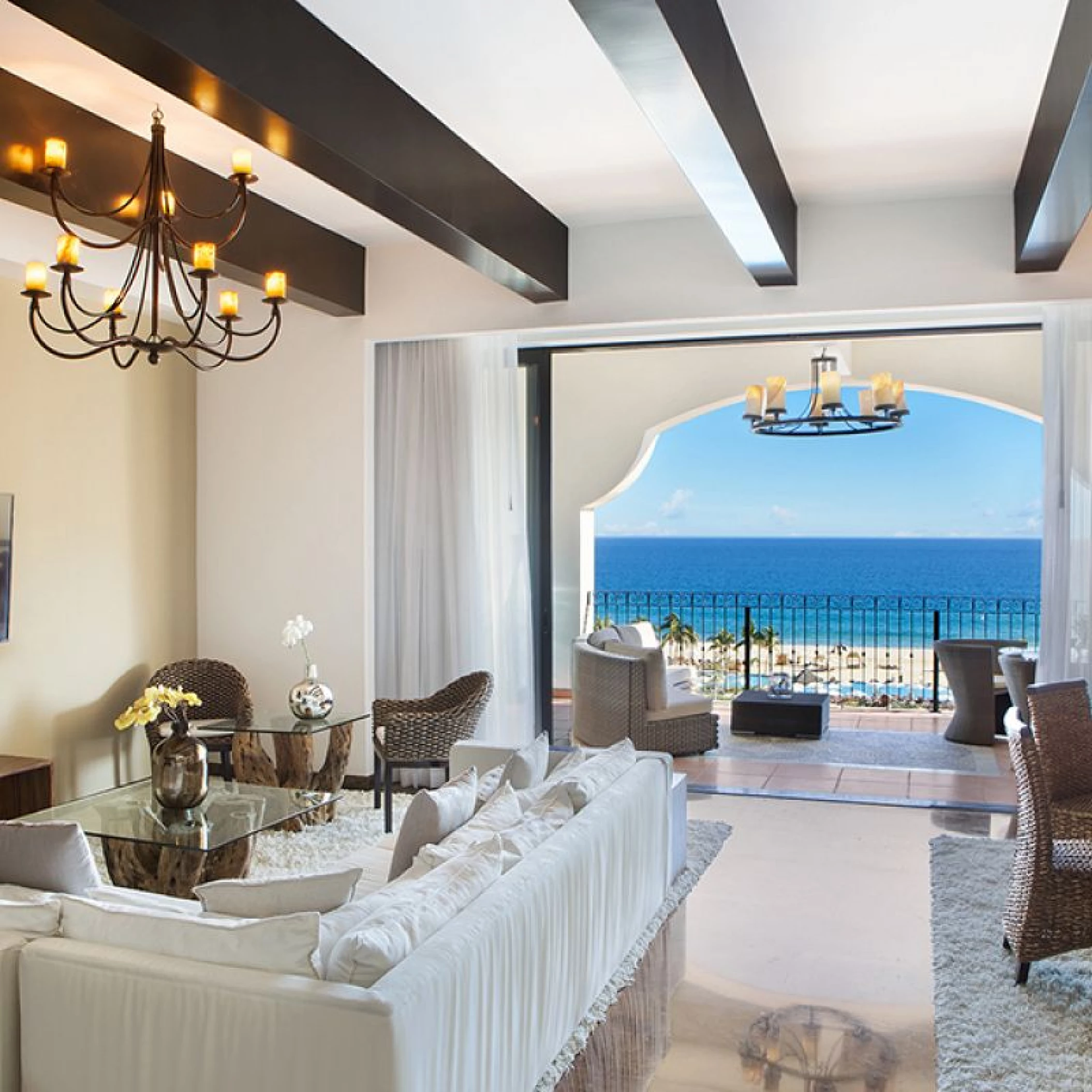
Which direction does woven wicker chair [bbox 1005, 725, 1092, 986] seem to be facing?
to the viewer's right

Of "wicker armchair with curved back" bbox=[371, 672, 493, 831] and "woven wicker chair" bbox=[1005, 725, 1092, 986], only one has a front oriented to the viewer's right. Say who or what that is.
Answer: the woven wicker chair

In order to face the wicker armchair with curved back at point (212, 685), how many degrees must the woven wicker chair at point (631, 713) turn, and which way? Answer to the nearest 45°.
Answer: approximately 180°

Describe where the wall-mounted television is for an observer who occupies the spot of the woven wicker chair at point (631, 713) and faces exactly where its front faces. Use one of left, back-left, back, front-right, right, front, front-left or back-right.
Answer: back

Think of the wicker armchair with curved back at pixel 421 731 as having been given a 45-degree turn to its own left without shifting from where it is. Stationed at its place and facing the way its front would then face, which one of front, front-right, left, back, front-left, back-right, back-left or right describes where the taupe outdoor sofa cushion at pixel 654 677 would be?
back

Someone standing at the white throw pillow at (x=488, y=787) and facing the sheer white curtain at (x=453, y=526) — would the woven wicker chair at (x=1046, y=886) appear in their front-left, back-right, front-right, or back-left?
back-right

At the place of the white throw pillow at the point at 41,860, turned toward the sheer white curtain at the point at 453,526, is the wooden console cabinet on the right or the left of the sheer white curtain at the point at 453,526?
left

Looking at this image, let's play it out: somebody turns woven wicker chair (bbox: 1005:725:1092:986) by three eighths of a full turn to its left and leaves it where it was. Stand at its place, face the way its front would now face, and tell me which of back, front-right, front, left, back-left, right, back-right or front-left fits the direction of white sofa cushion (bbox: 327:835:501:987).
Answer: left

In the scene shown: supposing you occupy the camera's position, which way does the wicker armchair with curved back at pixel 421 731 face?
facing to the left of the viewer

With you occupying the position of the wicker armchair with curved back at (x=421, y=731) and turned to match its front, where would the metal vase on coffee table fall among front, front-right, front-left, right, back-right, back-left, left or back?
front-left

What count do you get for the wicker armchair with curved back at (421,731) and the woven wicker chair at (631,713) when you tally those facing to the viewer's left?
1

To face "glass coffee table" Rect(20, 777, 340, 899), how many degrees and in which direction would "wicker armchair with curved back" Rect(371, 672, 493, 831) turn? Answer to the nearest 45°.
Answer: approximately 45° to its left

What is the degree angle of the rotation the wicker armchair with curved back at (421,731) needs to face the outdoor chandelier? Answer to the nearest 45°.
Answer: approximately 135° to its right
